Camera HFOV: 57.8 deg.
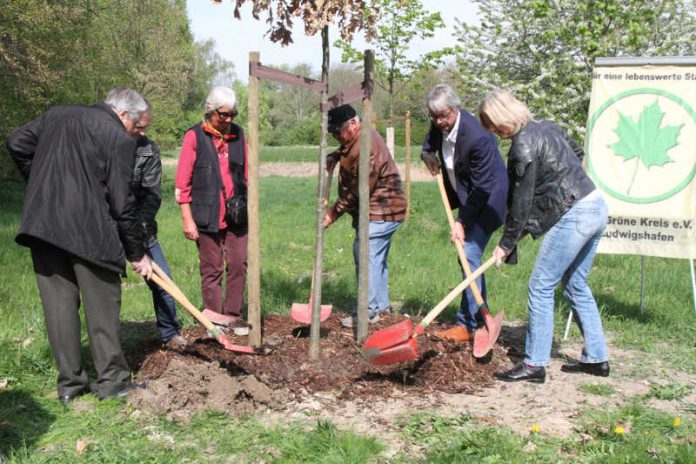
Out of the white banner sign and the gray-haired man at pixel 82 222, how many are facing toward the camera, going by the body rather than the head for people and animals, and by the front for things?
1

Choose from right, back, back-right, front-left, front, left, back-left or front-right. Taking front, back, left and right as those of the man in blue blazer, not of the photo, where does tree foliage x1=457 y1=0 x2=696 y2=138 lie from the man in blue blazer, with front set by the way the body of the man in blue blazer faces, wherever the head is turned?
back-right

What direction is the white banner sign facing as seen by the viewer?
toward the camera

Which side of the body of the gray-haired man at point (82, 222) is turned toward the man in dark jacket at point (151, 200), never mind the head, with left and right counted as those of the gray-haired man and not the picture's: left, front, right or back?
front

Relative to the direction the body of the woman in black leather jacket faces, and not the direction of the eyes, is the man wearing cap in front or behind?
in front

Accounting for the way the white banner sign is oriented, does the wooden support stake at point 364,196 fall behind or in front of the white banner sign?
in front

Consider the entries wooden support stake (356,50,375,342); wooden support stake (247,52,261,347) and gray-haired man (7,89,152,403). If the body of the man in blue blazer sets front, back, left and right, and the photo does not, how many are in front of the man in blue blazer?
3

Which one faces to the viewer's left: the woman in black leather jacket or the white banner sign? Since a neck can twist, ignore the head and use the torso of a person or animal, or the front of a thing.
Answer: the woman in black leather jacket

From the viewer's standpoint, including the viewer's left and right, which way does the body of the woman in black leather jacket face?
facing to the left of the viewer

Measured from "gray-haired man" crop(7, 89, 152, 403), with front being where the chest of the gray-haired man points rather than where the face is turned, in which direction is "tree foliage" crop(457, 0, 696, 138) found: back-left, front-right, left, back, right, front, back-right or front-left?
front

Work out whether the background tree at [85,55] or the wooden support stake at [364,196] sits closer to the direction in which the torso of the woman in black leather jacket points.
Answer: the wooden support stake

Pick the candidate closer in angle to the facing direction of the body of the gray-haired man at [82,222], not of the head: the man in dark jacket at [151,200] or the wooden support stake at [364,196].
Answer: the man in dark jacket

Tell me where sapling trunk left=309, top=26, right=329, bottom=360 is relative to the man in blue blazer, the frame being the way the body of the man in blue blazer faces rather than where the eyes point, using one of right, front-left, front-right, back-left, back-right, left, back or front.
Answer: front

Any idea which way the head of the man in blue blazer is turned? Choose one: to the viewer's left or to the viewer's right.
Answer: to the viewer's left

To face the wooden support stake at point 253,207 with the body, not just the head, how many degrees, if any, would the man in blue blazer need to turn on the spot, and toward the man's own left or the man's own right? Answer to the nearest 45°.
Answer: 0° — they already face it

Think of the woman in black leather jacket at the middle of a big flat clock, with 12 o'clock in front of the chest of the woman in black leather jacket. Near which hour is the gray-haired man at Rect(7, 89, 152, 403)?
The gray-haired man is roughly at 11 o'clock from the woman in black leather jacket.

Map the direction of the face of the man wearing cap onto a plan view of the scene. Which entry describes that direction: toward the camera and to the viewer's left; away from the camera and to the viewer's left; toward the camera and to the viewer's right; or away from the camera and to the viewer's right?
toward the camera and to the viewer's left

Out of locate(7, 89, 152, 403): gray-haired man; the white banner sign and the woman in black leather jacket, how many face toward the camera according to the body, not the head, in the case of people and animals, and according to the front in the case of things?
1
